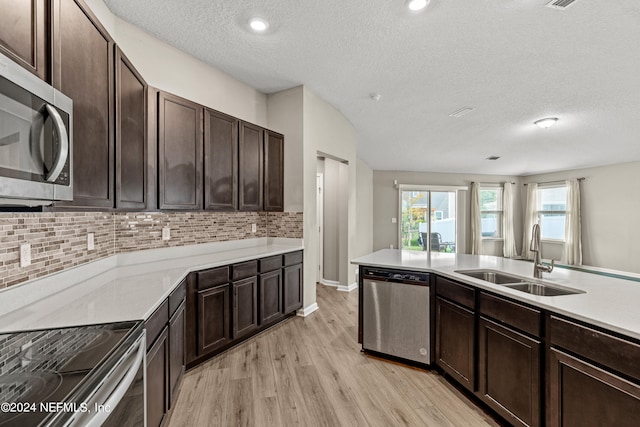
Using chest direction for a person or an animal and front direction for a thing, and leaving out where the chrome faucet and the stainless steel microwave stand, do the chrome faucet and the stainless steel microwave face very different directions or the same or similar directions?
very different directions

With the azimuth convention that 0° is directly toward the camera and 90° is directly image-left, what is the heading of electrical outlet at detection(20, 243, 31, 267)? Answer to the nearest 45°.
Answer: approximately 315°

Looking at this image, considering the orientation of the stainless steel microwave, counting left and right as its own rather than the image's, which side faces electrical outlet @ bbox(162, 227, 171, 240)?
left

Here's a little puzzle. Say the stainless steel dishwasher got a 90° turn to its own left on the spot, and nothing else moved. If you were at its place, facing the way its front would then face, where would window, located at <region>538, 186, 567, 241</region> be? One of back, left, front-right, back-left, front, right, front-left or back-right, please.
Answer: left

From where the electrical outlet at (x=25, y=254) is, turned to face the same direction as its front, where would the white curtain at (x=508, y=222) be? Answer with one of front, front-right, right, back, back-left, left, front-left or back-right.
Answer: front-left

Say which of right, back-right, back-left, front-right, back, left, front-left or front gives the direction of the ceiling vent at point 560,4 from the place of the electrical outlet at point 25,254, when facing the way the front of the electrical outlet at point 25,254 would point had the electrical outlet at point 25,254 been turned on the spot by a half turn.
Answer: back

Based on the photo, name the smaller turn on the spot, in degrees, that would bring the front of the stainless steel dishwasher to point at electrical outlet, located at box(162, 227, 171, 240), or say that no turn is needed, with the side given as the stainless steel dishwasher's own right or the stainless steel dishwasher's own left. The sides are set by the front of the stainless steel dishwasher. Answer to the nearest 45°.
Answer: approximately 45° to the stainless steel dishwasher's own right

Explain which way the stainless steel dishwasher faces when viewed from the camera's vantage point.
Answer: facing the viewer and to the left of the viewer

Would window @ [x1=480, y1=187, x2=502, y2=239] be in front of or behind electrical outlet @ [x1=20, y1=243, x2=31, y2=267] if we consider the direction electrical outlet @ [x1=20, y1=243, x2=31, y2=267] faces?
in front

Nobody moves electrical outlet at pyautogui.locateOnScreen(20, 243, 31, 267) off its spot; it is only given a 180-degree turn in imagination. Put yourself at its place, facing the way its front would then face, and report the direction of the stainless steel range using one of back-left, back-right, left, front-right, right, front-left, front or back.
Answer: back-left

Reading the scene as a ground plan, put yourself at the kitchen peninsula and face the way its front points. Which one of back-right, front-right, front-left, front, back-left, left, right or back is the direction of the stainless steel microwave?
front

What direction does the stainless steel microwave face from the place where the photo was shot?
facing the viewer and to the right of the viewer

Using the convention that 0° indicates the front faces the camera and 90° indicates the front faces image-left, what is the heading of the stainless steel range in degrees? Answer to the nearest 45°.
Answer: approximately 315°

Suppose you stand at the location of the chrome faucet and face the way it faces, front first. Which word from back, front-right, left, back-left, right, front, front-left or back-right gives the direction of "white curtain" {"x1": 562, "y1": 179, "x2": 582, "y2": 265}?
back-right

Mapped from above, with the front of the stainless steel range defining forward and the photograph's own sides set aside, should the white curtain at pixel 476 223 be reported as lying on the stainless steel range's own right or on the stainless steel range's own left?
on the stainless steel range's own left

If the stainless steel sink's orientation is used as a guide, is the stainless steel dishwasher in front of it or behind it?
in front
